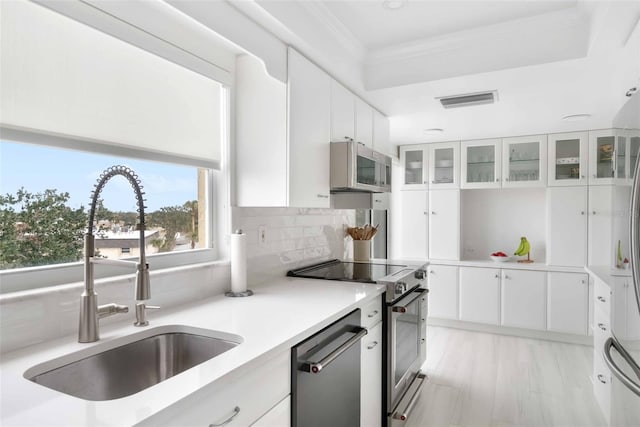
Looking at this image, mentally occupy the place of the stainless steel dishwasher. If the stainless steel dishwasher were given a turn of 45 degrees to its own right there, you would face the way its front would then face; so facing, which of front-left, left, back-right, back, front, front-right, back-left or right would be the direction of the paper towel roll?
back-right

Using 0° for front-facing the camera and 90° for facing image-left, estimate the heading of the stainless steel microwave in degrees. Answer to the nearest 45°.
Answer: approximately 315°

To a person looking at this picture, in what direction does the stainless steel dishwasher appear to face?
facing the viewer and to the right of the viewer

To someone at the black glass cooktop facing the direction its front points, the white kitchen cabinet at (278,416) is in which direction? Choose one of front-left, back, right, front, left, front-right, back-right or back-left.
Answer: front-right

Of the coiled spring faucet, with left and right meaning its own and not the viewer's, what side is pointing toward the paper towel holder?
left

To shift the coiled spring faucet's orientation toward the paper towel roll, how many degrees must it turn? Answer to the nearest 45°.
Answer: approximately 90° to its left

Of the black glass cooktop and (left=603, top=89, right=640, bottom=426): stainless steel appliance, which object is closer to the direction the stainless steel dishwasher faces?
the stainless steel appliance
